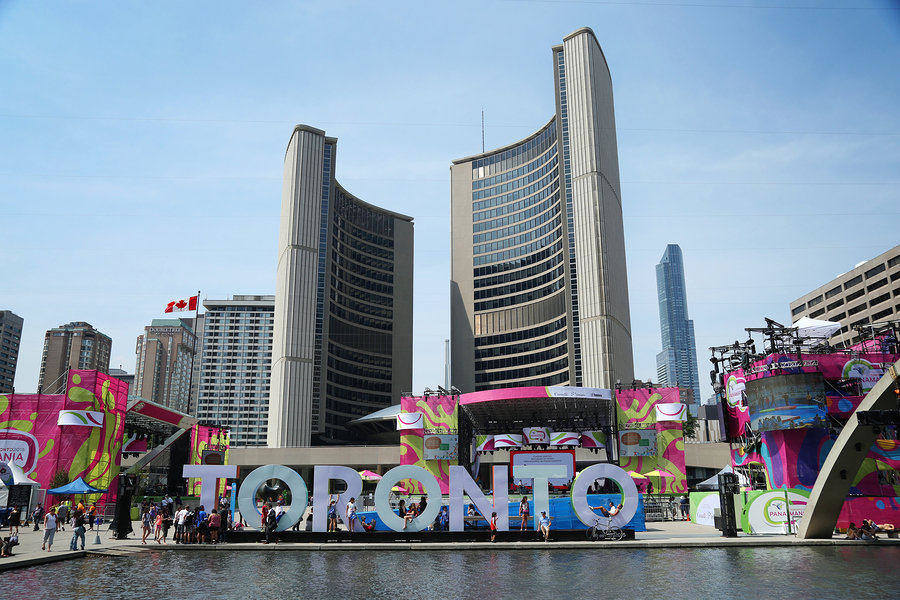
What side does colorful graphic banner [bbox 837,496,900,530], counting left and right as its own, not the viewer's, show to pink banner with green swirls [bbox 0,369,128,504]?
right

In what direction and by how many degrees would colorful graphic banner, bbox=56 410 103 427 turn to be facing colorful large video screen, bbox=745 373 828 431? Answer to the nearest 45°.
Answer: approximately 45° to its left

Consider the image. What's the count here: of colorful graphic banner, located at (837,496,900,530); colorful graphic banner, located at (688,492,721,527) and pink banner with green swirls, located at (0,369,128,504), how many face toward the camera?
3

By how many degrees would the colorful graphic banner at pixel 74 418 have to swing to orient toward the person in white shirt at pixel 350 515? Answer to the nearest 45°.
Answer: approximately 45° to its left

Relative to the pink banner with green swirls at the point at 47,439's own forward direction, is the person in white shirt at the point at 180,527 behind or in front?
in front

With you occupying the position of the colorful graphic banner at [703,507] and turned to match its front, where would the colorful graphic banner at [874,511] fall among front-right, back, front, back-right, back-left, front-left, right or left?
front-left

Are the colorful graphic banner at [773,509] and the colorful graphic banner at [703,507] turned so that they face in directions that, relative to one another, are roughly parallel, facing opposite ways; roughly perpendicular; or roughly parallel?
roughly parallel

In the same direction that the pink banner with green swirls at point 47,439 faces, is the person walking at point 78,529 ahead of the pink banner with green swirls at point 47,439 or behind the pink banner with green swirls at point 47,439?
ahead

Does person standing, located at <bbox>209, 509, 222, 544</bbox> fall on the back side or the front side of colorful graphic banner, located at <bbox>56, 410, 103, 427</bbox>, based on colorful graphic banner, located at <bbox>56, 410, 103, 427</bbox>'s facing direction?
on the front side

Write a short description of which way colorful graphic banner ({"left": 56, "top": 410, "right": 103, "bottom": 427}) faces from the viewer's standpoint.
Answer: facing the viewer

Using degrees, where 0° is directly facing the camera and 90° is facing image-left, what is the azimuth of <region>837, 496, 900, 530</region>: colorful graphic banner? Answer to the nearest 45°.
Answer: approximately 0°

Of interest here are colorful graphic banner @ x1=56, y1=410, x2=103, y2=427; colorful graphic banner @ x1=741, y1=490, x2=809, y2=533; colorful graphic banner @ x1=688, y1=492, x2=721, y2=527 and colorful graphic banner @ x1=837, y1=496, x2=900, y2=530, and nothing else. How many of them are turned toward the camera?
4

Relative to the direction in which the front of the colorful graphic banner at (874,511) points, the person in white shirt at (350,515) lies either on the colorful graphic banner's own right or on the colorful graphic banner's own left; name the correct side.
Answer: on the colorful graphic banner's own right

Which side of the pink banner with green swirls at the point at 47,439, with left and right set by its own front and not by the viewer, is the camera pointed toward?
front

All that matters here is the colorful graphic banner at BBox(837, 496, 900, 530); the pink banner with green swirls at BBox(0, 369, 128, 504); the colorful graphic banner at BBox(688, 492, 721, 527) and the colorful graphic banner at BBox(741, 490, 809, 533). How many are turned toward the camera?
4

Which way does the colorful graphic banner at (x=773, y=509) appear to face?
toward the camera

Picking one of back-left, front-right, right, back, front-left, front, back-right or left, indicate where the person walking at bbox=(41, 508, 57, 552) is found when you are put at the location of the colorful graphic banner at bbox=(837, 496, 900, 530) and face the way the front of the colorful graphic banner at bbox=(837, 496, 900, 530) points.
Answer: front-right
